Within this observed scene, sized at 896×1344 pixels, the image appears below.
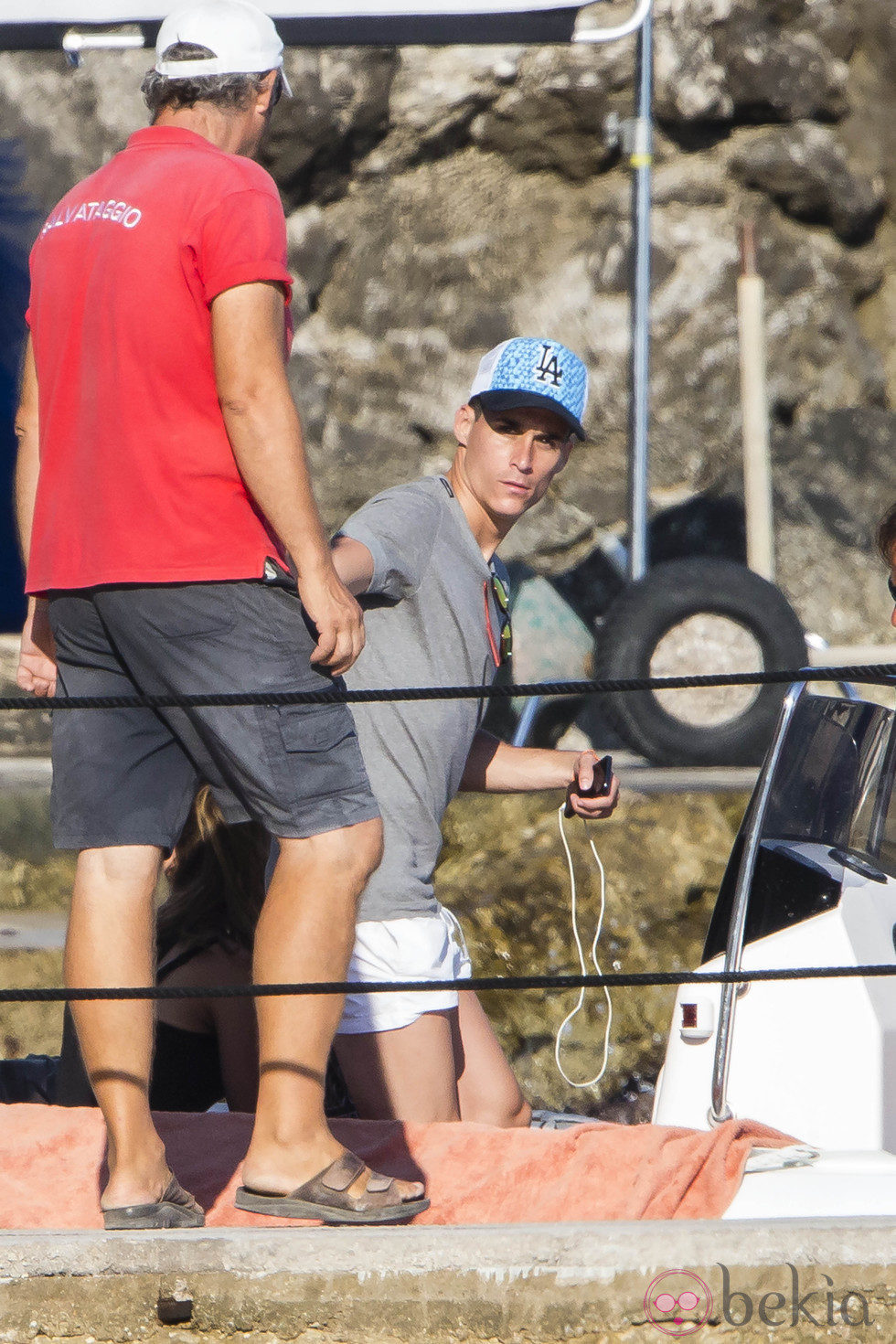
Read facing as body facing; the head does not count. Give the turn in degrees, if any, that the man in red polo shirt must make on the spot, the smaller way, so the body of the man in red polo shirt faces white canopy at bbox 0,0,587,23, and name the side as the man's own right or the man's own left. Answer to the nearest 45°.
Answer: approximately 45° to the man's own left

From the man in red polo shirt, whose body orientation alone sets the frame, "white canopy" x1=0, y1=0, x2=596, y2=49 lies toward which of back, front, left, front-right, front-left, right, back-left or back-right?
front-left

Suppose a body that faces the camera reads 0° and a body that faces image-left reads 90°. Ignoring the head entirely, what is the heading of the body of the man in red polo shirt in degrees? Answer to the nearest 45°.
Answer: approximately 225°

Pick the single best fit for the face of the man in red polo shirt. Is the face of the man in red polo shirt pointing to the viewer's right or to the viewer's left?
to the viewer's right
